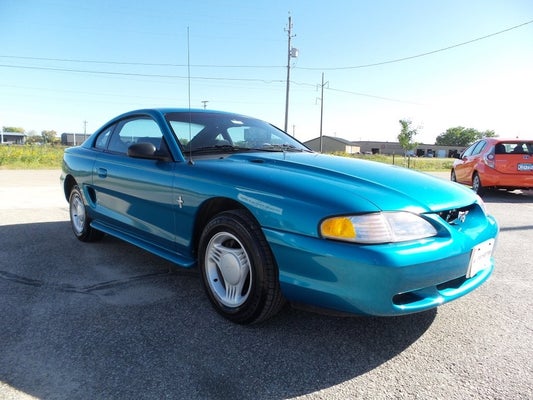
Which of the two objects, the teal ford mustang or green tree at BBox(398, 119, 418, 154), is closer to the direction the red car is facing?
the green tree

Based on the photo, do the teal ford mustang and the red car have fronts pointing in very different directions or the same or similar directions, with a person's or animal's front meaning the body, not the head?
very different directions

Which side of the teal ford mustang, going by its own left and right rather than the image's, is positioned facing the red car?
left

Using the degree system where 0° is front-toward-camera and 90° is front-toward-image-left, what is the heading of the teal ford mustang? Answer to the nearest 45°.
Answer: approximately 315°

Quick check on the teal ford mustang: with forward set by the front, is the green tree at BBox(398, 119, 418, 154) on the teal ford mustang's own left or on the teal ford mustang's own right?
on the teal ford mustang's own left

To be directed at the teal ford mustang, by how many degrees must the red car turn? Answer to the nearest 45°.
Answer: approximately 135° to its left

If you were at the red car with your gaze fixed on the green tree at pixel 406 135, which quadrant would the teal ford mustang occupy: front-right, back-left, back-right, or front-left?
back-left
